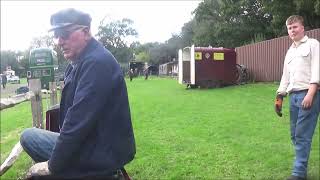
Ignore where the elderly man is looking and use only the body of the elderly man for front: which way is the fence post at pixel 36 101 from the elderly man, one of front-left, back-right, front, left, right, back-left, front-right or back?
right

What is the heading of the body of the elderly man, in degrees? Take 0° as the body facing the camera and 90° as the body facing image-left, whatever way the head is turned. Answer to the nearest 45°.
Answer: approximately 90°

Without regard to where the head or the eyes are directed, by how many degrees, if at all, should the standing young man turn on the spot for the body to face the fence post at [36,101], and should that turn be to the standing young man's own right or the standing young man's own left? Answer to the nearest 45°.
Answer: approximately 45° to the standing young man's own right

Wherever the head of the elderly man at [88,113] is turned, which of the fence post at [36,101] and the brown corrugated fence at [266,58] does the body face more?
the fence post

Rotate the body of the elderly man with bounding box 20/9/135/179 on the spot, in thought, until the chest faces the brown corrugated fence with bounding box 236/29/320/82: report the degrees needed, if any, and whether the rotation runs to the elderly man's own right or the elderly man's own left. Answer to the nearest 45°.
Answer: approximately 135° to the elderly man's own right

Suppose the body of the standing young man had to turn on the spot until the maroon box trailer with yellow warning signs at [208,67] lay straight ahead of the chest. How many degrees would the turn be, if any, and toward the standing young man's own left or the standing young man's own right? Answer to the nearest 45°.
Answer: approximately 135° to the standing young man's own right

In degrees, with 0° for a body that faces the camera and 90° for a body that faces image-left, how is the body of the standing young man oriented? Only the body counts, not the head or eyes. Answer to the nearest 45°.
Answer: approximately 45°
